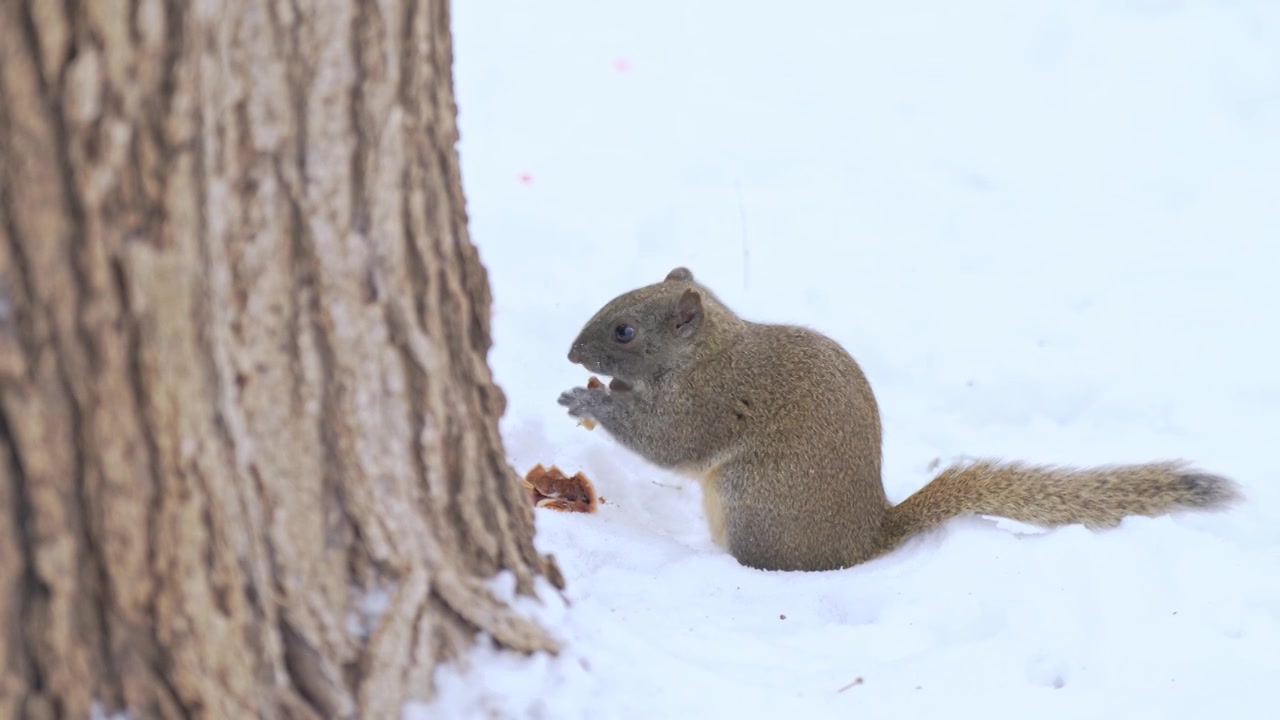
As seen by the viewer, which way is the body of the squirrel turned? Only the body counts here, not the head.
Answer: to the viewer's left

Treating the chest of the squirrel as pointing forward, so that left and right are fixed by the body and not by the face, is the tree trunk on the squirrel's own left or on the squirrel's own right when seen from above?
on the squirrel's own left

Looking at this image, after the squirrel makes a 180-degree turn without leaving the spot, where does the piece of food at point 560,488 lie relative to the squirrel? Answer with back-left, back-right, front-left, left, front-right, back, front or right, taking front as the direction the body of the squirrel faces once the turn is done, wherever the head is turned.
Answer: back
